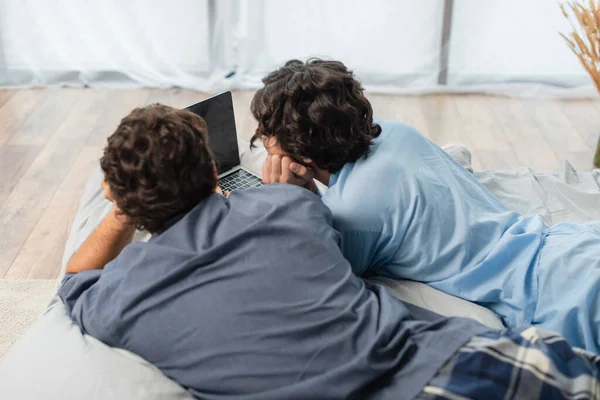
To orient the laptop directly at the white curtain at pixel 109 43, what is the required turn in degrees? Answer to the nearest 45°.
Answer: approximately 135° to its left

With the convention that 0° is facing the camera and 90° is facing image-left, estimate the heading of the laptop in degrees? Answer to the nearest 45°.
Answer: approximately 315°

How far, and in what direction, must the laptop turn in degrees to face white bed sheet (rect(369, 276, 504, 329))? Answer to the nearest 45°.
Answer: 0° — it already faces it

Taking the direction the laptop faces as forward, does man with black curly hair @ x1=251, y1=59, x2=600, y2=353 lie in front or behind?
in front

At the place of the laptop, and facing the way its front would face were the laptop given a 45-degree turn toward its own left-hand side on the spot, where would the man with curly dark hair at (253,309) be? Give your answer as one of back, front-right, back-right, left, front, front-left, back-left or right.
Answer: right

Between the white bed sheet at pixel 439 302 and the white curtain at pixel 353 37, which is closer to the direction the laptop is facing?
the white bed sheet

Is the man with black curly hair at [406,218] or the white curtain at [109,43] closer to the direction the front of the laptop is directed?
the man with black curly hair

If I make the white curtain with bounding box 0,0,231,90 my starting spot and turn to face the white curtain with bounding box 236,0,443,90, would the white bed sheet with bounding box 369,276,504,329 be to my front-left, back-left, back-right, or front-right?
front-right

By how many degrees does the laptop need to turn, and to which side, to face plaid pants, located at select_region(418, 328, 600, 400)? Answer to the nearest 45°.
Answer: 0° — it already faces it

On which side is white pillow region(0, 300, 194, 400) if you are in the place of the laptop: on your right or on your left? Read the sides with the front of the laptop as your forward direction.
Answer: on your right

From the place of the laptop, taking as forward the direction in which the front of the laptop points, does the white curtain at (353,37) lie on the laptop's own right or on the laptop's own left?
on the laptop's own left

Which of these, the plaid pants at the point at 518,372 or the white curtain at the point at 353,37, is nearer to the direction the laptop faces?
the plaid pants

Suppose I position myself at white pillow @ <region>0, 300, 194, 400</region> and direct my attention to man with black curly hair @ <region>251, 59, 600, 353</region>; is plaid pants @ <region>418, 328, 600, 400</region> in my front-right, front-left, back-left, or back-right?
front-right

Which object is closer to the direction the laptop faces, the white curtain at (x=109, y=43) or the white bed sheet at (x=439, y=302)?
the white bed sheet
